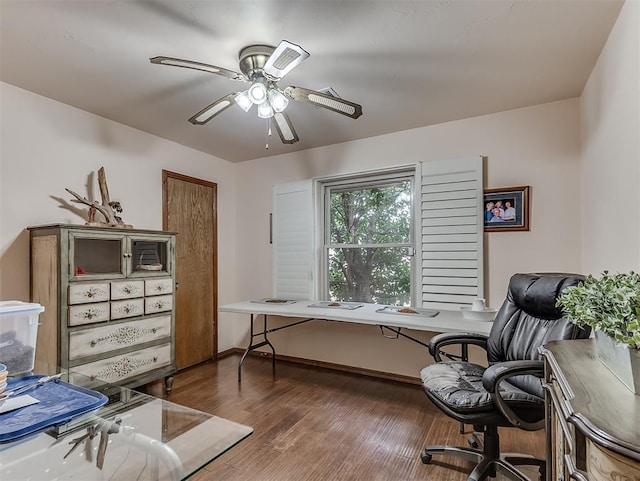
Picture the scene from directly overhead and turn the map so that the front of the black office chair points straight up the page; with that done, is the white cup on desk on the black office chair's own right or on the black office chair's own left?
on the black office chair's own right

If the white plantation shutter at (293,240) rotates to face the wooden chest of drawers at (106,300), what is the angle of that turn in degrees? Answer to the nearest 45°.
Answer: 0° — it already faces it

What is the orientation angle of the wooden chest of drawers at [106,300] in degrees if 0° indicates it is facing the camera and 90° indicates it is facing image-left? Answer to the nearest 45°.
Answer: approximately 315°

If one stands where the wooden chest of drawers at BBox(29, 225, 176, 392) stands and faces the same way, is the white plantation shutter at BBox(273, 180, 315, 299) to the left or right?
on its left

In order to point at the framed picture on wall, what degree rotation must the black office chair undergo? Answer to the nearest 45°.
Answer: approximately 135° to its right

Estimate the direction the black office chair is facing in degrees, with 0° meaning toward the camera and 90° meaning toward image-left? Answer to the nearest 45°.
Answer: approximately 45°

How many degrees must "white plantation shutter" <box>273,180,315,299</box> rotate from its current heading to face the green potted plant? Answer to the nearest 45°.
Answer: approximately 45° to its left
